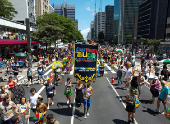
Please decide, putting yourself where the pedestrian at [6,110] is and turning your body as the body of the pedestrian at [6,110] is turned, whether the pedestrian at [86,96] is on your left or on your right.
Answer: on your left

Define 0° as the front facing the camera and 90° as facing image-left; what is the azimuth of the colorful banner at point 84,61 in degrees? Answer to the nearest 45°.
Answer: approximately 0°

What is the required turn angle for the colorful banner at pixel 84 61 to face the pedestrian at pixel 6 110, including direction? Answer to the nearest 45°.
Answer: approximately 45° to its right

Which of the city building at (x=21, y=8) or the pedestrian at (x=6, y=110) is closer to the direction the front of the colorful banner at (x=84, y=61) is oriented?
the pedestrian

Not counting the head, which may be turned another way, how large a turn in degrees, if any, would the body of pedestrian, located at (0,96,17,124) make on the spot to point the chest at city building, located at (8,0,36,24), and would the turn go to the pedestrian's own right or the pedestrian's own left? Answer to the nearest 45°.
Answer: approximately 135° to the pedestrian's own left

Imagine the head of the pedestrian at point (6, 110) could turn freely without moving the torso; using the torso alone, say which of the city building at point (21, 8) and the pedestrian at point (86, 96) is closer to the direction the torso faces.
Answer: the pedestrian

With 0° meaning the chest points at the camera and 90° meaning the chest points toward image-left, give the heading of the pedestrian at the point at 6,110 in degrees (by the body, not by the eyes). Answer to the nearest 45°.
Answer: approximately 315°

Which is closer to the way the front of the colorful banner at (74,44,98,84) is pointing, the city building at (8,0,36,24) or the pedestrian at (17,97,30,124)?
the pedestrian
